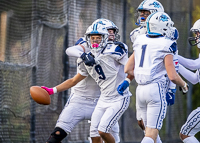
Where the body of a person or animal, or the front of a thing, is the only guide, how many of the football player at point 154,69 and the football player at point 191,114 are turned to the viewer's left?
1

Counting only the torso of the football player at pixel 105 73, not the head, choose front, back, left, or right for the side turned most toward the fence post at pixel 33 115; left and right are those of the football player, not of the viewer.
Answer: right

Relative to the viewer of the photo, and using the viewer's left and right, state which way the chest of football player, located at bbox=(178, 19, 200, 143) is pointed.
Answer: facing to the left of the viewer

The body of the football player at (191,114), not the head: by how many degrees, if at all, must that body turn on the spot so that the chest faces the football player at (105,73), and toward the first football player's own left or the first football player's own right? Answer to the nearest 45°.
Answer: approximately 45° to the first football player's own left

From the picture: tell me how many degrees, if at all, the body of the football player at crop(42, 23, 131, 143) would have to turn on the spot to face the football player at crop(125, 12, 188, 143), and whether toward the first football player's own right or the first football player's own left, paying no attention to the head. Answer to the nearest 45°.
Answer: approximately 90° to the first football player's own left

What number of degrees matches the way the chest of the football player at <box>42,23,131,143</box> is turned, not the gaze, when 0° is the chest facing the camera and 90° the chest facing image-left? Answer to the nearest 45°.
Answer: approximately 45°

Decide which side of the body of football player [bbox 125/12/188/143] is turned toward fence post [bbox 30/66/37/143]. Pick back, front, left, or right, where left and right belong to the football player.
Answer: left

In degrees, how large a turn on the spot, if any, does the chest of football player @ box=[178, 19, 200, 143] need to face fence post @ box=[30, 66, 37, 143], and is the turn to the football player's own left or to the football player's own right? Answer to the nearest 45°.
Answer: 0° — they already face it

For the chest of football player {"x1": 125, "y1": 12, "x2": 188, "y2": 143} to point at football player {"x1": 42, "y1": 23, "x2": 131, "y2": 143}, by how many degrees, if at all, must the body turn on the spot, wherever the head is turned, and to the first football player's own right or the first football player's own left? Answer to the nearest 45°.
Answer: approximately 90° to the first football player's own left
